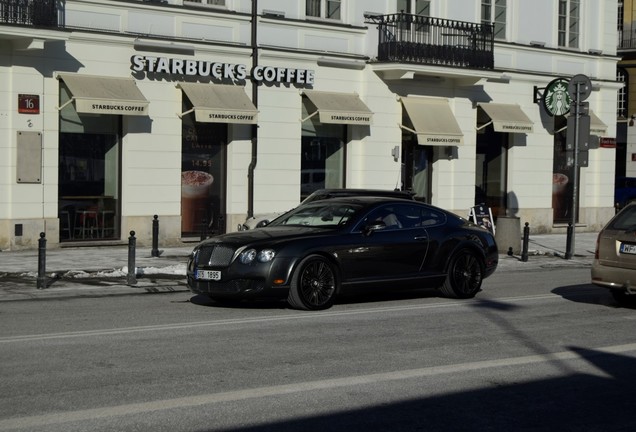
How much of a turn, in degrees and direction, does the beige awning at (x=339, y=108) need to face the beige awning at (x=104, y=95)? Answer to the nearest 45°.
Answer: approximately 90° to its right

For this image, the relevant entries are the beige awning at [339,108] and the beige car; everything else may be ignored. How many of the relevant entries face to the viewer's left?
0

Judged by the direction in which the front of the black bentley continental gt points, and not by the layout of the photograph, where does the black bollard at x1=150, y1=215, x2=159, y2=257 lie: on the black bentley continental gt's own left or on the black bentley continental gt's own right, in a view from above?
on the black bentley continental gt's own right

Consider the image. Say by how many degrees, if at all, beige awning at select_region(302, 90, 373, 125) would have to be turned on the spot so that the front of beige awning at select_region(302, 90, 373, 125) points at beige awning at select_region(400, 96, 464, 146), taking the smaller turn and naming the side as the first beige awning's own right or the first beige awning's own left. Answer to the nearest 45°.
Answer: approximately 90° to the first beige awning's own left

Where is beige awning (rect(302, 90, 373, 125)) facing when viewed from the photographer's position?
facing the viewer and to the right of the viewer

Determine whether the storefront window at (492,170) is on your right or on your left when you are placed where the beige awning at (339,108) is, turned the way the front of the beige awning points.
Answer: on your left

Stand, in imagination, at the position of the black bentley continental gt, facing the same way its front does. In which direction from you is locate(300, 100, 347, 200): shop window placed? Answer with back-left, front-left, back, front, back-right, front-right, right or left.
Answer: back-right

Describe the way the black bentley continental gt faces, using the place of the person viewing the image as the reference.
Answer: facing the viewer and to the left of the viewer

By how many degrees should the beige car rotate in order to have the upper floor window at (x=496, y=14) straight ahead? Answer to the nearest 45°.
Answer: approximately 45° to its left

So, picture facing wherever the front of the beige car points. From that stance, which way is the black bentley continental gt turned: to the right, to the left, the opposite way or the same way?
the opposite way

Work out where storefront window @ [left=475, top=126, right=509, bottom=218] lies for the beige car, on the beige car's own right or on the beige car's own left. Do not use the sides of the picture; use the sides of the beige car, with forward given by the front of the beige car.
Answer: on the beige car's own left

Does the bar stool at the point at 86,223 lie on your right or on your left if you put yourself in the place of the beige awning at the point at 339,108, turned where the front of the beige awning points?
on your right

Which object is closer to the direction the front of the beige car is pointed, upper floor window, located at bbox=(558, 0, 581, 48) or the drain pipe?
the upper floor window

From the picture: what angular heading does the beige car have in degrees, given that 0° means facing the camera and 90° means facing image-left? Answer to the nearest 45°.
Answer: approximately 225°

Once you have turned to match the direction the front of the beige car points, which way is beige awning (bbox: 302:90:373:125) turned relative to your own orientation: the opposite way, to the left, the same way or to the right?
to the right

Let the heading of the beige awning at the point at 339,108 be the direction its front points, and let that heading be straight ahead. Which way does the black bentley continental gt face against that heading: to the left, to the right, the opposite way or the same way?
to the right

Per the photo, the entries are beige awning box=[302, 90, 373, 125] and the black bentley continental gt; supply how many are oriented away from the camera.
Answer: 0
